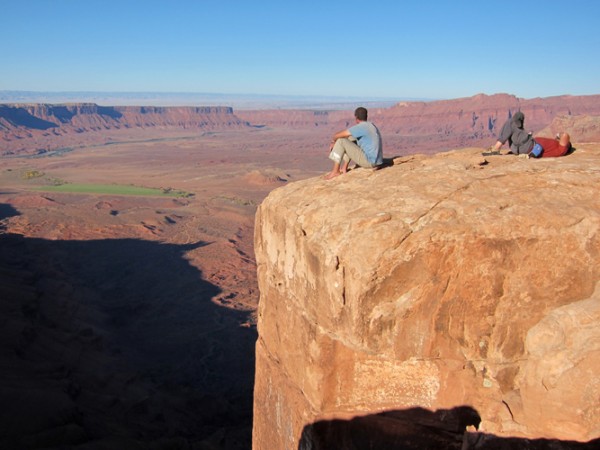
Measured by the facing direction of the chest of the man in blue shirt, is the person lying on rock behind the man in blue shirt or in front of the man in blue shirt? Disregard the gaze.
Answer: behind

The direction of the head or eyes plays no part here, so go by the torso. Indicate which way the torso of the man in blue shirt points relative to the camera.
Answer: to the viewer's left
